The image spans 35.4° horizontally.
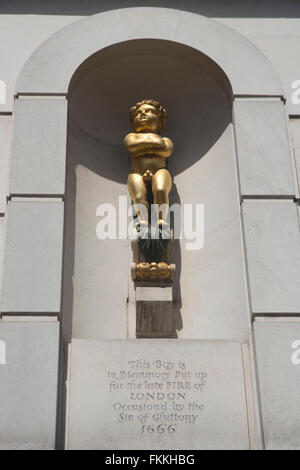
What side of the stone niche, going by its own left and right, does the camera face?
front

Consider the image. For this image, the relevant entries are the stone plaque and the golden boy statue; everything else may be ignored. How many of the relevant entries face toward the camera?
2
